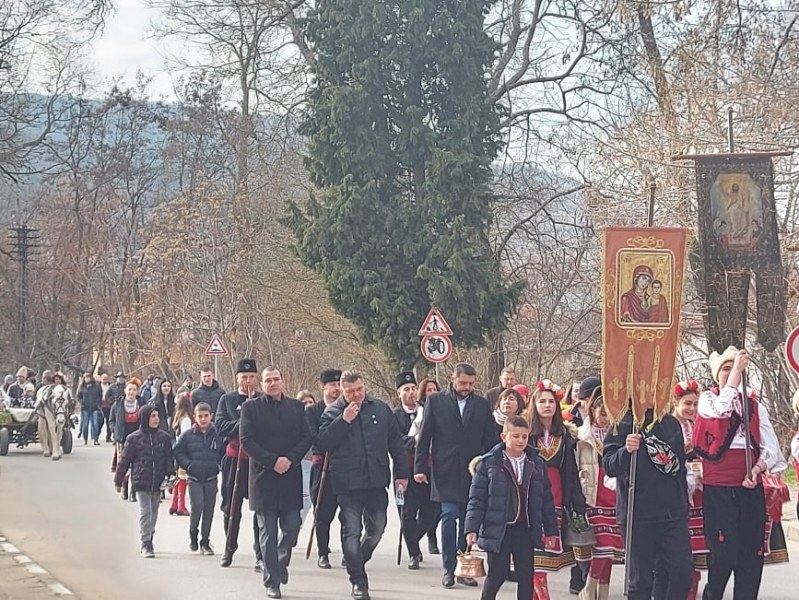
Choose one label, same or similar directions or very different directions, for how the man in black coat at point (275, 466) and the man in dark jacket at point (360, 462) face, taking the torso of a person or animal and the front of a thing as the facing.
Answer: same or similar directions

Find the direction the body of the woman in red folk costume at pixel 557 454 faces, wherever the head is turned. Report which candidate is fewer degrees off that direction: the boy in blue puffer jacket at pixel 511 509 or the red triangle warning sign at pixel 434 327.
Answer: the boy in blue puffer jacket

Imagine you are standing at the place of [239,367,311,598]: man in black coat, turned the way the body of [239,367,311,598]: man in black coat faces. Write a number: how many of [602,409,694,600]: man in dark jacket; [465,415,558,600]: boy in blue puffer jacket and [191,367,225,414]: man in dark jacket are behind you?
1

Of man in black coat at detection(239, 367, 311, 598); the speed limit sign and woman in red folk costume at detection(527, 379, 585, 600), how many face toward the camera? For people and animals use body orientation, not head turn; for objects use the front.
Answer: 3

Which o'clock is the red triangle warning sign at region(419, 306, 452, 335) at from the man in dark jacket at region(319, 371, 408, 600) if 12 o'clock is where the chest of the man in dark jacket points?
The red triangle warning sign is roughly at 6 o'clock from the man in dark jacket.

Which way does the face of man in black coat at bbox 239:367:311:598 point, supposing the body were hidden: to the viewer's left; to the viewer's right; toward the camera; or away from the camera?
toward the camera

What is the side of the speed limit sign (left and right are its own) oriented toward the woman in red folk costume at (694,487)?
front

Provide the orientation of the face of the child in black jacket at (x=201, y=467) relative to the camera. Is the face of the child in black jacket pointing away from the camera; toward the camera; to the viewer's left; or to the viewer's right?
toward the camera

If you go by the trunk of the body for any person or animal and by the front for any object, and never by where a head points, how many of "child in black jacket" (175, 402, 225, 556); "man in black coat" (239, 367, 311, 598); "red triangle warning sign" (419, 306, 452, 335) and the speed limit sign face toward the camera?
4

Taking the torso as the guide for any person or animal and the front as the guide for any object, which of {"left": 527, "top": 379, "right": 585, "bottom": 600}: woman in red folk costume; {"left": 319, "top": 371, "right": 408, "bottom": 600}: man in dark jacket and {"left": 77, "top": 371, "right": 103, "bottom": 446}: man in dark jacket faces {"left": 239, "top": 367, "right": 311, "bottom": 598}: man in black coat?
{"left": 77, "top": 371, "right": 103, "bottom": 446}: man in dark jacket

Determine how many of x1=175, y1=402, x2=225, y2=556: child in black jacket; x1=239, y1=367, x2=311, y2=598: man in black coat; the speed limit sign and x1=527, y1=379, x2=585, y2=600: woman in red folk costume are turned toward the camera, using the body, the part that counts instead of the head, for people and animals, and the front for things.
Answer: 4

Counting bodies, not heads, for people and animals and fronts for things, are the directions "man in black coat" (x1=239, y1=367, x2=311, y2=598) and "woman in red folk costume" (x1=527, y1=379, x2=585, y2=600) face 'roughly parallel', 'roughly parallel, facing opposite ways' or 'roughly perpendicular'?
roughly parallel

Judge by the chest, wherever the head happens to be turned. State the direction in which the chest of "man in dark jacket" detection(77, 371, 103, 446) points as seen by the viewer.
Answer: toward the camera

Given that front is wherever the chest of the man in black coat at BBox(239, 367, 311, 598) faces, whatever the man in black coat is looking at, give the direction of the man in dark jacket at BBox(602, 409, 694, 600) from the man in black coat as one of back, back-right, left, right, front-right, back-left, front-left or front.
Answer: front-left

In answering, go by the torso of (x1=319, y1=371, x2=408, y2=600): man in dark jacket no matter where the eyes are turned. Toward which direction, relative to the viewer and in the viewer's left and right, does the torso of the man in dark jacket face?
facing the viewer

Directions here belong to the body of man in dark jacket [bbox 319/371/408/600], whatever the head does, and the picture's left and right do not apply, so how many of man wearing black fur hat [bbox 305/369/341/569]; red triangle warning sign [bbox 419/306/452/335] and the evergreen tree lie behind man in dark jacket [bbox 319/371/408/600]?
3

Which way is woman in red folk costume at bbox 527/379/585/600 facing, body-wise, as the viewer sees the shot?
toward the camera

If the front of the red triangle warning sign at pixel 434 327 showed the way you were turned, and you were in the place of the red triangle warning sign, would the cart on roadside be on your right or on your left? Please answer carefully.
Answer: on your right

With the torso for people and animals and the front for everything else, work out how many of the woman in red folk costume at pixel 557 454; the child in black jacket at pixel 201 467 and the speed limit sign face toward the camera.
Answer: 3

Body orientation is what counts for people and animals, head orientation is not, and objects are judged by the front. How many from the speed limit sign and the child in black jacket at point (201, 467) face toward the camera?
2
